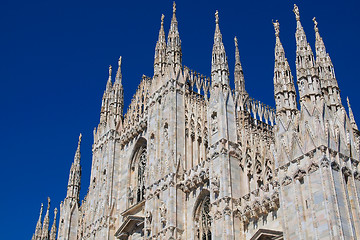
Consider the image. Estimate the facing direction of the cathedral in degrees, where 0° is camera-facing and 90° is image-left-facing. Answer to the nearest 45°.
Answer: approximately 45°
